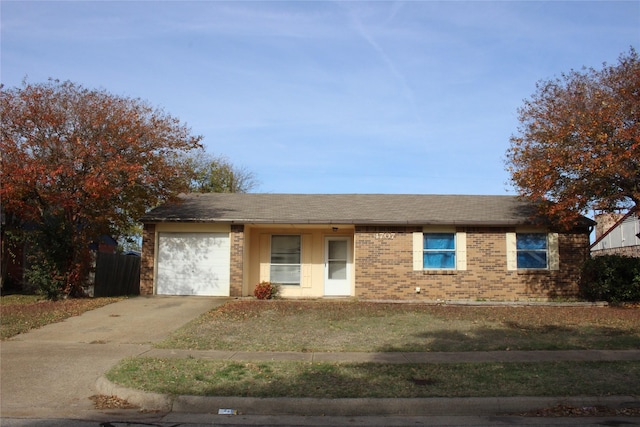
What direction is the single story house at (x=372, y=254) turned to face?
toward the camera

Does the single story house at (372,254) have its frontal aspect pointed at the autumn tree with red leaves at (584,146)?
no

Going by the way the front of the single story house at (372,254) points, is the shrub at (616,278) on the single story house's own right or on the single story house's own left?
on the single story house's own left

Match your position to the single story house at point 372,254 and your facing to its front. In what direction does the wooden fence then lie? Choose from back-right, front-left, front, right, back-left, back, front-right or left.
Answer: right

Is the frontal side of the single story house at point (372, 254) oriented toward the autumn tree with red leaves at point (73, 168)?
no
